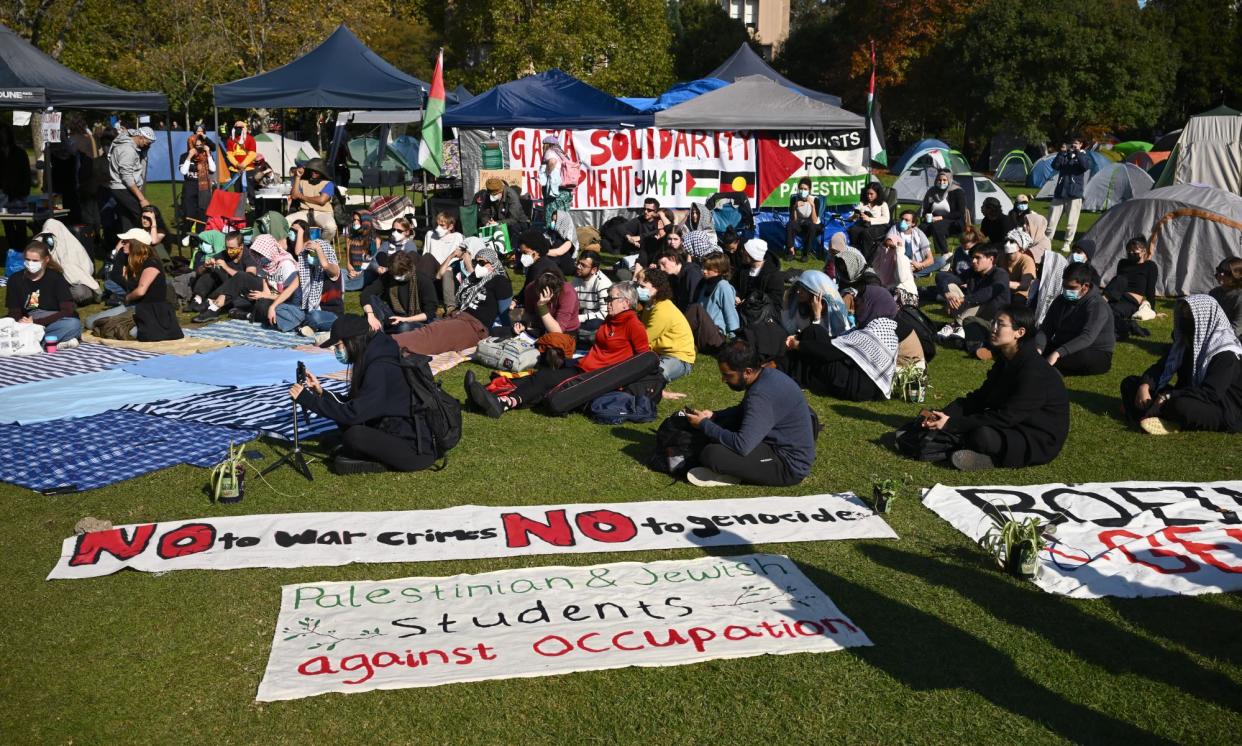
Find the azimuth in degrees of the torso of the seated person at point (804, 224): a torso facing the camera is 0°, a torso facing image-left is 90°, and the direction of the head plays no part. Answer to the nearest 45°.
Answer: approximately 0°

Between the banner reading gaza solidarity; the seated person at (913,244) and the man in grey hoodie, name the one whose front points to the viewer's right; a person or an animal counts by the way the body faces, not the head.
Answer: the man in grey hoodie

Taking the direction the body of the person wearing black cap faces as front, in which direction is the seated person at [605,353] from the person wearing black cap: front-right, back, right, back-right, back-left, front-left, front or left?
back-right

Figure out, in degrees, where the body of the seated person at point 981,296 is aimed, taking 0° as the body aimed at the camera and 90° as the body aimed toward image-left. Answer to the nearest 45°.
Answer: approximately 45°

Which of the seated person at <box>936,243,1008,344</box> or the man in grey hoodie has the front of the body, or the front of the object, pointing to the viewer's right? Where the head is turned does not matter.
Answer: the man in grey hoodie

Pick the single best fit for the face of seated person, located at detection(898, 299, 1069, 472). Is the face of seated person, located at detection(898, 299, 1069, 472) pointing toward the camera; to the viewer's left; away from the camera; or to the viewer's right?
to the viewer's left

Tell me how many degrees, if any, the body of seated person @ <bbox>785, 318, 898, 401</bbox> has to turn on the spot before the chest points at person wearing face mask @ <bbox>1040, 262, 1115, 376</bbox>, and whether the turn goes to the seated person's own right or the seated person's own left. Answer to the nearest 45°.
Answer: approximately 135° to the seated person's own right

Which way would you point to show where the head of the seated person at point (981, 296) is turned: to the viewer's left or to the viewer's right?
to the viewer's left

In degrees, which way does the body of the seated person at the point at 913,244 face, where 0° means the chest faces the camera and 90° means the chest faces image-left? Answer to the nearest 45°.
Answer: approximately 45°

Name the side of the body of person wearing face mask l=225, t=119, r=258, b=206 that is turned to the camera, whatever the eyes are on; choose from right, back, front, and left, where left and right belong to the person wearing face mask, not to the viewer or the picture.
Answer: front

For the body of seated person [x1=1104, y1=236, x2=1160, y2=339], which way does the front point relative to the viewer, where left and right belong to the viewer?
facing the viewer and to the left of the viewer

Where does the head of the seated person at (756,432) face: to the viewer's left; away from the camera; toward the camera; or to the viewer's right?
to the viewer's left

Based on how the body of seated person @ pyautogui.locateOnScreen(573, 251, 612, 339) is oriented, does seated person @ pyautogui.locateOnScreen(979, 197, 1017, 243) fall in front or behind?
behind

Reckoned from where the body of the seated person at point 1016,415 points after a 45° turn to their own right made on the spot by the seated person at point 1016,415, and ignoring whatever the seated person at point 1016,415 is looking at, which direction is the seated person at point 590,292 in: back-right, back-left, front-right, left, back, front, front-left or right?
front

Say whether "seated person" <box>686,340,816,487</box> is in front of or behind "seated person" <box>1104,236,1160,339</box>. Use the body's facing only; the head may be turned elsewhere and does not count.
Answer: in front

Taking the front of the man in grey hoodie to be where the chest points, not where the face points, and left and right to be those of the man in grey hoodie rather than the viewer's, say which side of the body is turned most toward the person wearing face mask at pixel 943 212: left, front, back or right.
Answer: front
